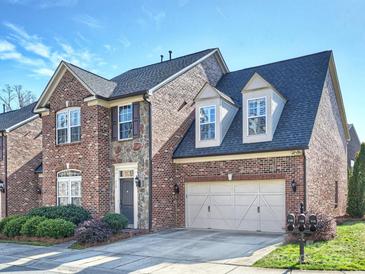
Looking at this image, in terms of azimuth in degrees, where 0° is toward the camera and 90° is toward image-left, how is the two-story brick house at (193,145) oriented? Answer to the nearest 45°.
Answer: approximately 45°

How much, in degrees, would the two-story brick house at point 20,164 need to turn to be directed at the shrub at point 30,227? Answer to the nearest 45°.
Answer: approximately 45° to its left

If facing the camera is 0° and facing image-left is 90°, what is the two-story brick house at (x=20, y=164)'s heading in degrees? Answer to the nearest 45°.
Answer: approximately 45°

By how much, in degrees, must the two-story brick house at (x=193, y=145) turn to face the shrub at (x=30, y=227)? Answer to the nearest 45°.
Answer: approximately 45° to its right
